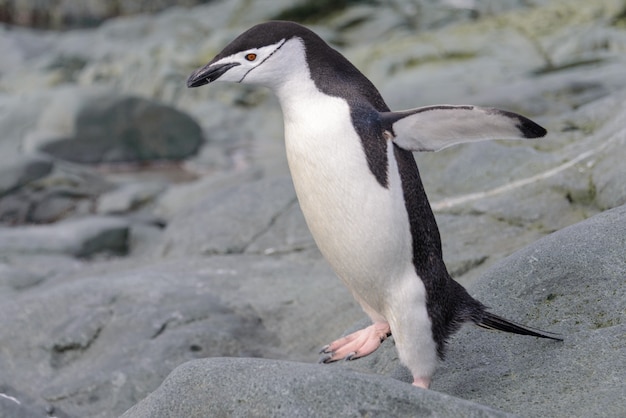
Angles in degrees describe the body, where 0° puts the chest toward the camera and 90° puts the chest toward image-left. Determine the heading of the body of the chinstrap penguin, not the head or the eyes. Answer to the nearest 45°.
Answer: approximately 90°

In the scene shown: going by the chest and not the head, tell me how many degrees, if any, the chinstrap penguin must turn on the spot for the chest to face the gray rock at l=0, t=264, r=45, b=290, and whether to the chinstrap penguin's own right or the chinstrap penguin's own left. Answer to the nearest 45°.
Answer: approximately 45° to the chinstrap penguin's own right

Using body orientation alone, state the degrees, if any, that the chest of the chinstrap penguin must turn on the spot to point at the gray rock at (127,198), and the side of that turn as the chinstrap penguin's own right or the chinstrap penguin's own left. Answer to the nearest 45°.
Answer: approximately 45° to the chinstrap penguin's own right

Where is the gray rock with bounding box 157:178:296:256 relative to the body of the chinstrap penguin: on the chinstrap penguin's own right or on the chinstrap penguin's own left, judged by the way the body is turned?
on the chinstrap penguin's own right

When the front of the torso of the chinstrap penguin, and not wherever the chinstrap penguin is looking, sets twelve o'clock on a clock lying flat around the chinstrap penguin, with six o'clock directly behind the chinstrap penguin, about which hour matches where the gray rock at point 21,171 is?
The gray rock is roughly at 2 o'clock from the chinstrap penguin.
